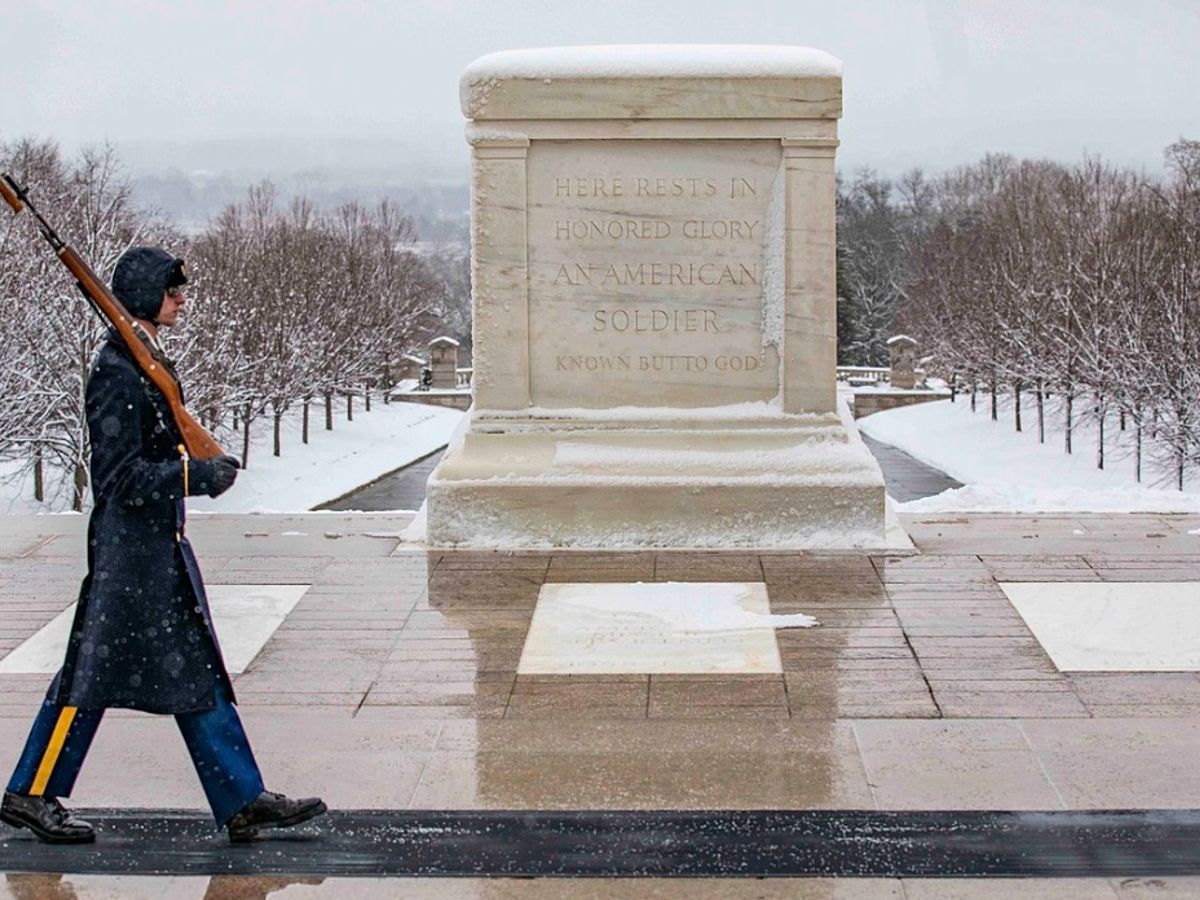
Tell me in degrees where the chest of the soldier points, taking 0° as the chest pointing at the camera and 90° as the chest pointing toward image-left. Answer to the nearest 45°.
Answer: approximately 270°

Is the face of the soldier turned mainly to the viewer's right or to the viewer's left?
to the viewer's right
